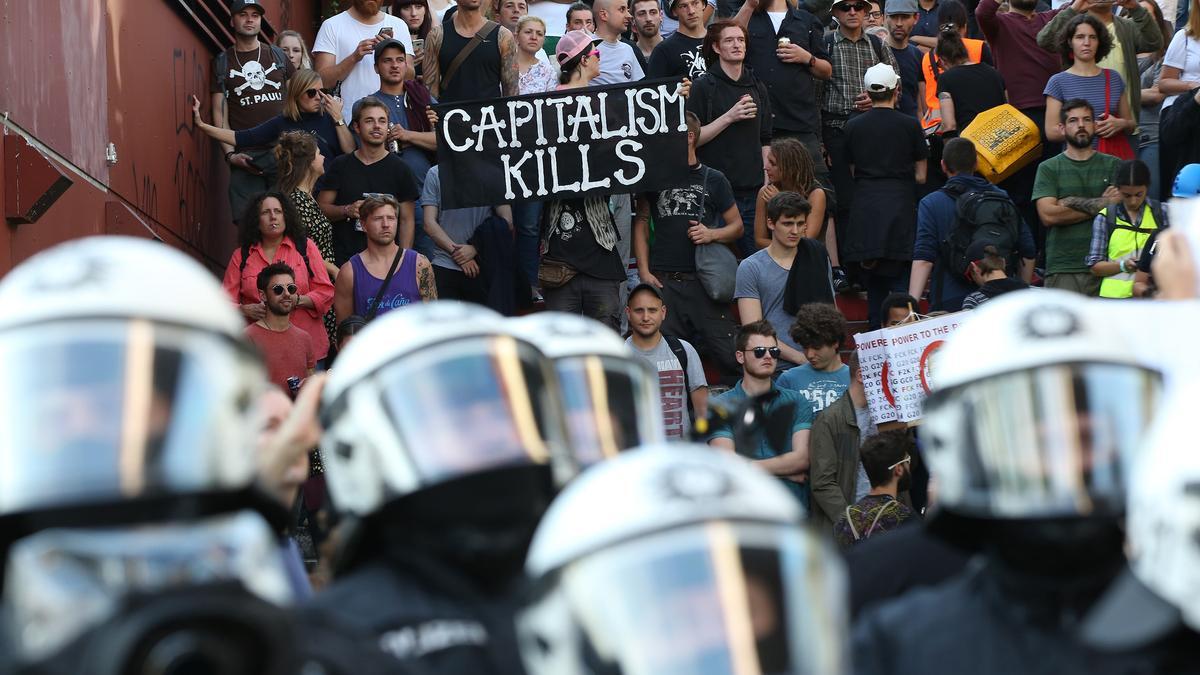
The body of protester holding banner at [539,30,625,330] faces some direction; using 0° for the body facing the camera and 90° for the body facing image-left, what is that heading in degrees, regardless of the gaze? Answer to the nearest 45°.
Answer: approximately 0°

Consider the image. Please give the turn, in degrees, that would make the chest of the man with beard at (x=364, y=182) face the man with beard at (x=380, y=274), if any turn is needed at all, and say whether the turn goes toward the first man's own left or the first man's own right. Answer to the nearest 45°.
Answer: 0° — they already face them

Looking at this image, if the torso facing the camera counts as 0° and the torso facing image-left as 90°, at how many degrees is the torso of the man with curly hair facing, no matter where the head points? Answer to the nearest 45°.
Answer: approximately 45°

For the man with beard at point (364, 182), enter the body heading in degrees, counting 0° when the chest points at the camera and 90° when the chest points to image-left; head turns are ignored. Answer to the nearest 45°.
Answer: approximately 0°

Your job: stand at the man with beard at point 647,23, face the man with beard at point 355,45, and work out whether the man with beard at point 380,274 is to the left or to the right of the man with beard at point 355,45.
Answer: left

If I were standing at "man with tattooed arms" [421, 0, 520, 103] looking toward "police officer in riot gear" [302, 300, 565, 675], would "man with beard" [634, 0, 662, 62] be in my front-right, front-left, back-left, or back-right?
back-left

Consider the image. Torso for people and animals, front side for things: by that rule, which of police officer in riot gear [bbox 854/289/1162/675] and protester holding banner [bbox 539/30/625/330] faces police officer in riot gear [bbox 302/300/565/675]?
the protester holding banner

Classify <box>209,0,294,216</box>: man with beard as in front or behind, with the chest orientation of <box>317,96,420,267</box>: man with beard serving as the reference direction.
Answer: behind
